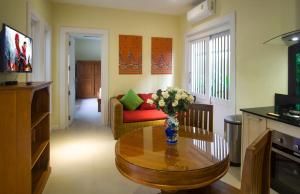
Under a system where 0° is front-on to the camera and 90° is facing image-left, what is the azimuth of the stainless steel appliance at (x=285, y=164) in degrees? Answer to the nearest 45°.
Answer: approximately 45°

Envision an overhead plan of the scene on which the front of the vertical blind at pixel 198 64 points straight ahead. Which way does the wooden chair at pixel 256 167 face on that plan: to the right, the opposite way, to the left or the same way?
to the right

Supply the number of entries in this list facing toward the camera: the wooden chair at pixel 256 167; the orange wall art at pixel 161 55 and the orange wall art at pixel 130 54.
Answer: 2

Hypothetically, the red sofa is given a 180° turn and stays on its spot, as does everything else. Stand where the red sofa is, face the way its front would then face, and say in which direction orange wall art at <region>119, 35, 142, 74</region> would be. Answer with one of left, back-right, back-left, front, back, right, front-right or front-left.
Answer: front-right

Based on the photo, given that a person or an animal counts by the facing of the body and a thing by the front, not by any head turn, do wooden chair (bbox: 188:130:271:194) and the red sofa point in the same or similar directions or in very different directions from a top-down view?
very different directions

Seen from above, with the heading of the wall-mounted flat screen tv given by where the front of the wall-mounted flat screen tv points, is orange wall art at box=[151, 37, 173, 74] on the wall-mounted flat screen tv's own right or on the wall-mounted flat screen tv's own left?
on the wall-mounted flat screen tv's own left

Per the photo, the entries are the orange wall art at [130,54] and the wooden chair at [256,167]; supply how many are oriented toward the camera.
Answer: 1
